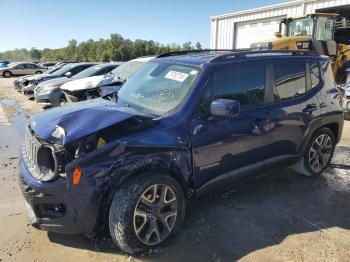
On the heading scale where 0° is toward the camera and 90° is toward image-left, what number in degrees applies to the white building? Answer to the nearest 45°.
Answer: approximately 45°

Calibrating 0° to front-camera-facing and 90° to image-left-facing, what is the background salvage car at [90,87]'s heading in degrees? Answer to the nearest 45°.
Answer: approximately 45°

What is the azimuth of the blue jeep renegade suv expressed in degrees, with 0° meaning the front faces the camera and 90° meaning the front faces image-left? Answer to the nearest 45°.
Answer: approximately 45°

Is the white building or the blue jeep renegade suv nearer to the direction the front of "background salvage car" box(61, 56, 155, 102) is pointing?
the blue jeep renegade suv

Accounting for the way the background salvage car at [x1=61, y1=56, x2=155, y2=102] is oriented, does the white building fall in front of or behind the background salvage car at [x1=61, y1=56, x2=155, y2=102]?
behind

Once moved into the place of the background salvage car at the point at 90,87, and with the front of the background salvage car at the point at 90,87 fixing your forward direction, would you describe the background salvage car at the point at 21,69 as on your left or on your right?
on your right

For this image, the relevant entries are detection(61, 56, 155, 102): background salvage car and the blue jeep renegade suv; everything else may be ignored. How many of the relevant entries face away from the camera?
0
